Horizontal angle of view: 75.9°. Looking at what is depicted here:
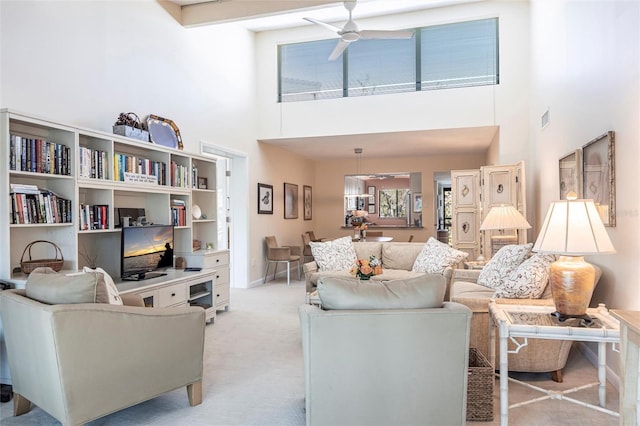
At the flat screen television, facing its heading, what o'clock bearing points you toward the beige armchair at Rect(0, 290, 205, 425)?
The beige armchair is roughly at 2 o'clock from the flat screen television.

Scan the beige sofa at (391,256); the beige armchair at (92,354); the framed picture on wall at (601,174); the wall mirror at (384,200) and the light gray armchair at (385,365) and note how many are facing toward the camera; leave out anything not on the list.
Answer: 2

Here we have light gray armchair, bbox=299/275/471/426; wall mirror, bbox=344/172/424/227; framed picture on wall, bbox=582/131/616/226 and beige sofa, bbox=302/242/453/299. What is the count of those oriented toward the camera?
2

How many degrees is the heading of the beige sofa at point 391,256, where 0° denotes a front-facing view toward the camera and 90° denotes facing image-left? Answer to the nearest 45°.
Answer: approximately 0°

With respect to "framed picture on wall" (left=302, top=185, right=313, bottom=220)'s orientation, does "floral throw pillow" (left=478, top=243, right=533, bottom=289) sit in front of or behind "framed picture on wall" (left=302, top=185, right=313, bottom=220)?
in front

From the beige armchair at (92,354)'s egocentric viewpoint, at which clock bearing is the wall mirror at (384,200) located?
The wall mirror is roughly at 12 o'clock from the beige armchair.

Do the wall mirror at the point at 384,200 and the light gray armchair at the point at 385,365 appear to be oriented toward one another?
yes

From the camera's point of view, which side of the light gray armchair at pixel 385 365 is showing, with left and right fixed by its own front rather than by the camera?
back

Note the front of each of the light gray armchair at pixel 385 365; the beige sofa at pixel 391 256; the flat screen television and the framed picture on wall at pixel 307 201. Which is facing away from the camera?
the light gray armchair at pixel 385 365

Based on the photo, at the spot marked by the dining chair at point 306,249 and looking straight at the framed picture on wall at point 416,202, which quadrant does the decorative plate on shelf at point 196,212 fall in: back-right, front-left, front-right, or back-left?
back-right

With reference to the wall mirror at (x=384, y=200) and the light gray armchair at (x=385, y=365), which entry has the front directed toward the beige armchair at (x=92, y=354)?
the wall mirror

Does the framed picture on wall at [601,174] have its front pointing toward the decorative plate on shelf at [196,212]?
yes

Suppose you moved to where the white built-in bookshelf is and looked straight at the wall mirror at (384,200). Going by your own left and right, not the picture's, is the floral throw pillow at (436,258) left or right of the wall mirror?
right

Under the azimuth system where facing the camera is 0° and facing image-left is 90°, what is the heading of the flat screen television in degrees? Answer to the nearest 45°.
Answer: approximately 315°

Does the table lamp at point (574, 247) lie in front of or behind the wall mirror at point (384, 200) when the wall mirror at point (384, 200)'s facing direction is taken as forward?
in front
